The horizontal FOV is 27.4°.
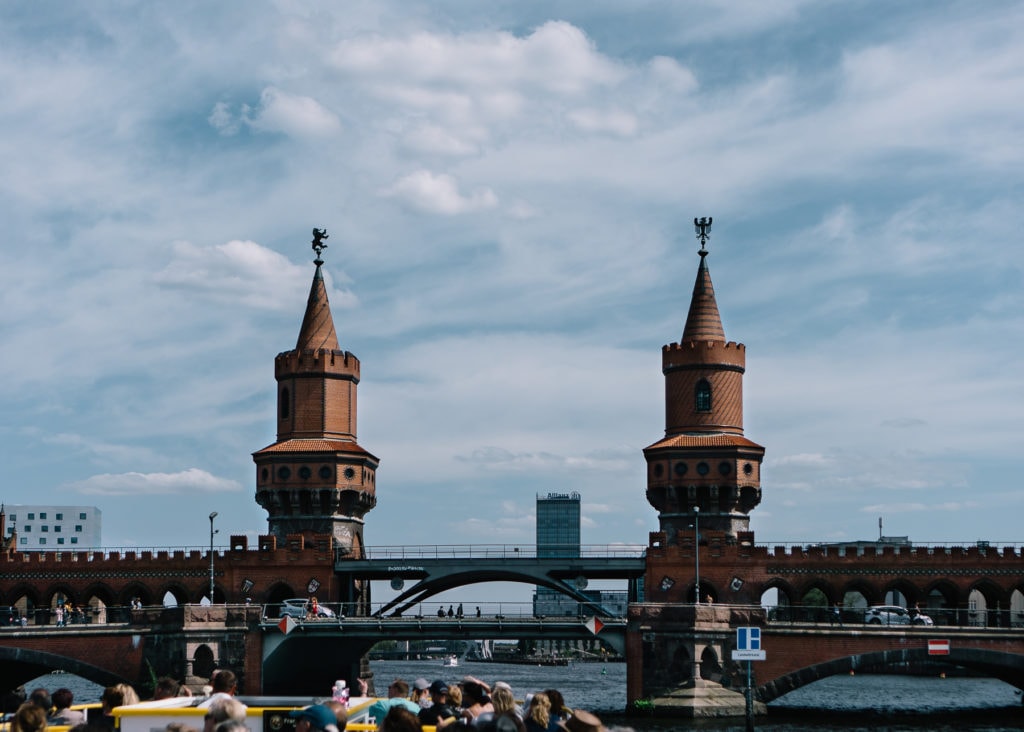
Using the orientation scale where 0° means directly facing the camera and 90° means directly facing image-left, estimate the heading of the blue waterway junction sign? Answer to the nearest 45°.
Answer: approximately 0°
